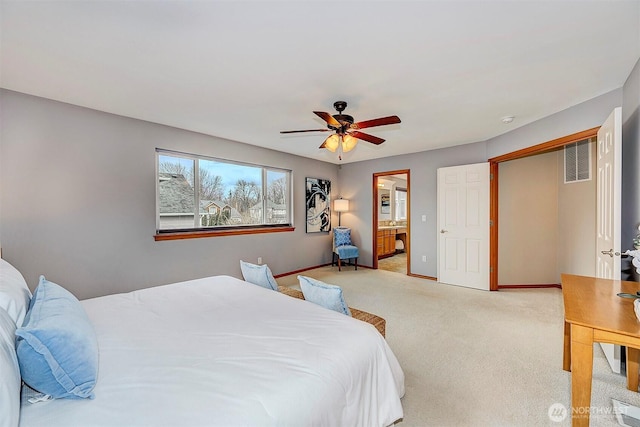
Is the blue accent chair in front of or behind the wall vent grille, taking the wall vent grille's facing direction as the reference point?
in front

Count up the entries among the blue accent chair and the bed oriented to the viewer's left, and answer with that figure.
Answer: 0

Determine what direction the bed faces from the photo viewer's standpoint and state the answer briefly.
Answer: facing away from the viewer and to the right of the viewer

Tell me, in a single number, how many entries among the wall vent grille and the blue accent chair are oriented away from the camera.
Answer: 0

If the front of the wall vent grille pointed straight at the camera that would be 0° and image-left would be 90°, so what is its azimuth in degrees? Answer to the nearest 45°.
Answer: approximately 45°

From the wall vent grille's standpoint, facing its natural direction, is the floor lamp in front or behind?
in front

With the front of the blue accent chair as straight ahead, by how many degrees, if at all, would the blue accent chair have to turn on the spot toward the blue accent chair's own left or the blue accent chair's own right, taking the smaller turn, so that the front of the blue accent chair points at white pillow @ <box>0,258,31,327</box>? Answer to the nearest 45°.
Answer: approximately 45° to the blue accent chair's own right

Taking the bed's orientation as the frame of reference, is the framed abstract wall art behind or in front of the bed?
in front
